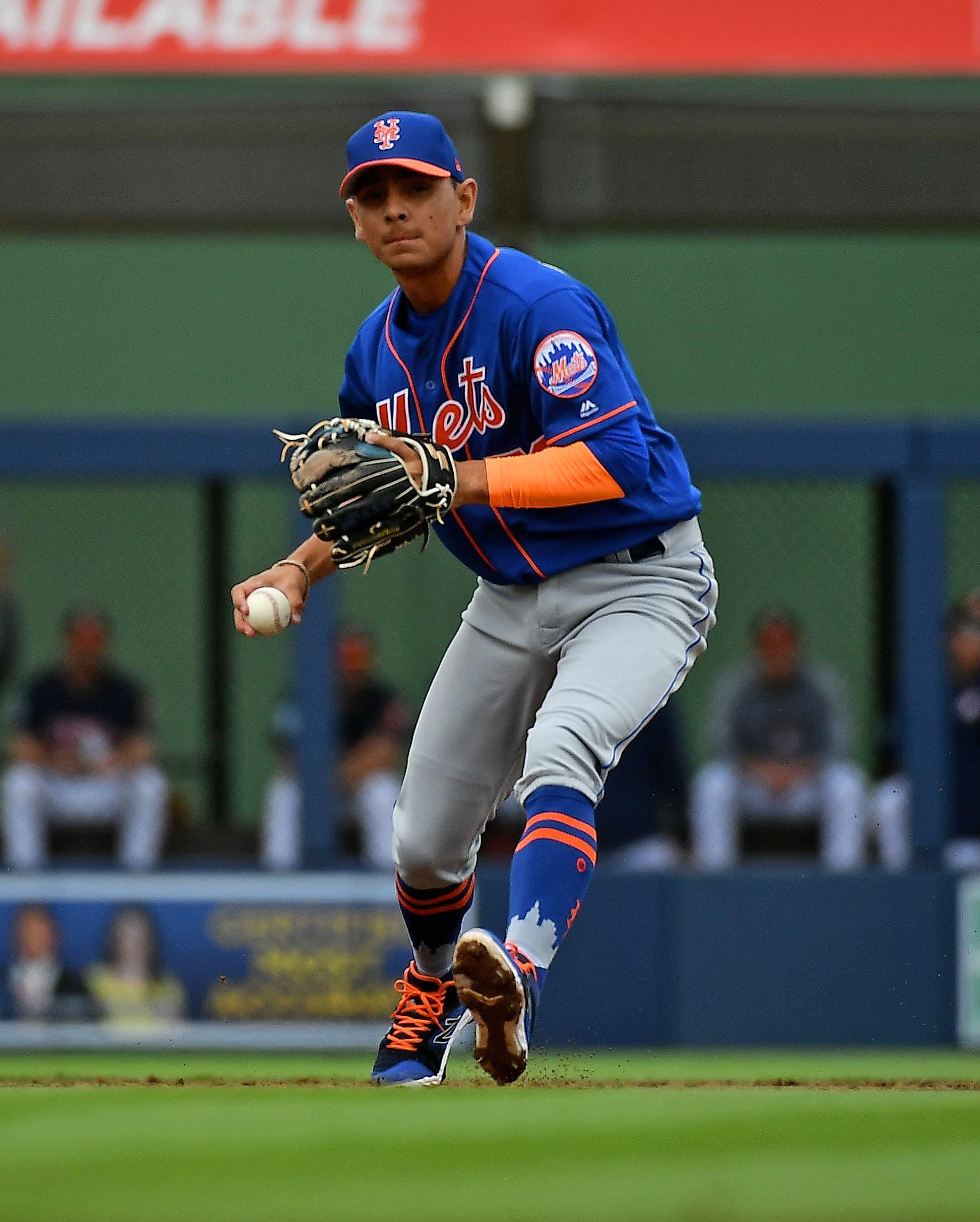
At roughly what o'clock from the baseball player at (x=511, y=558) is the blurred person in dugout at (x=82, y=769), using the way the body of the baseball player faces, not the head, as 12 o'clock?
The blurred person in dugout is roughly at 4 o'clock from the baseball player.

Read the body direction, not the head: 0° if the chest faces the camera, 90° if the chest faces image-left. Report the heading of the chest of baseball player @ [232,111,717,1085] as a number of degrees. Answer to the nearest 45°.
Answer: approximately 45°

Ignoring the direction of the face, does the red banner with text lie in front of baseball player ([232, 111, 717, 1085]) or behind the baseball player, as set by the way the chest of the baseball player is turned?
behind

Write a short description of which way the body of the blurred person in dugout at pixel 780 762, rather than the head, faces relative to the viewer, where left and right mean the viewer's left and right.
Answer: facing the viewer

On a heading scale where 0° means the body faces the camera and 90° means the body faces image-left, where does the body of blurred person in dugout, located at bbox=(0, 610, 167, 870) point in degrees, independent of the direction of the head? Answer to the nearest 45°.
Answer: approximately 0°

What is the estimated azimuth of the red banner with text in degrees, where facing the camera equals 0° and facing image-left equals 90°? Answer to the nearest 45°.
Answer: approximately 0°

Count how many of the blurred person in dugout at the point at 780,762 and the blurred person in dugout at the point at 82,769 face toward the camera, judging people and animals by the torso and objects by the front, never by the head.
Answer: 2

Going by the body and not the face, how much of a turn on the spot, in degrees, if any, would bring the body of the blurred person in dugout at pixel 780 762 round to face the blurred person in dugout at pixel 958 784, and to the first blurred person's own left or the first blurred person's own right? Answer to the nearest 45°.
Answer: approximately 90° to the first blurred person's own left

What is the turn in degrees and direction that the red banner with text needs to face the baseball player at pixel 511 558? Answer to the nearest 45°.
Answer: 0° — it already faces them

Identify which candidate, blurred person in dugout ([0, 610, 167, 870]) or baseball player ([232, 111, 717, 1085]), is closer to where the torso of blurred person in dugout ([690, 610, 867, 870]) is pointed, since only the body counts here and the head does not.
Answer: the baseball player
